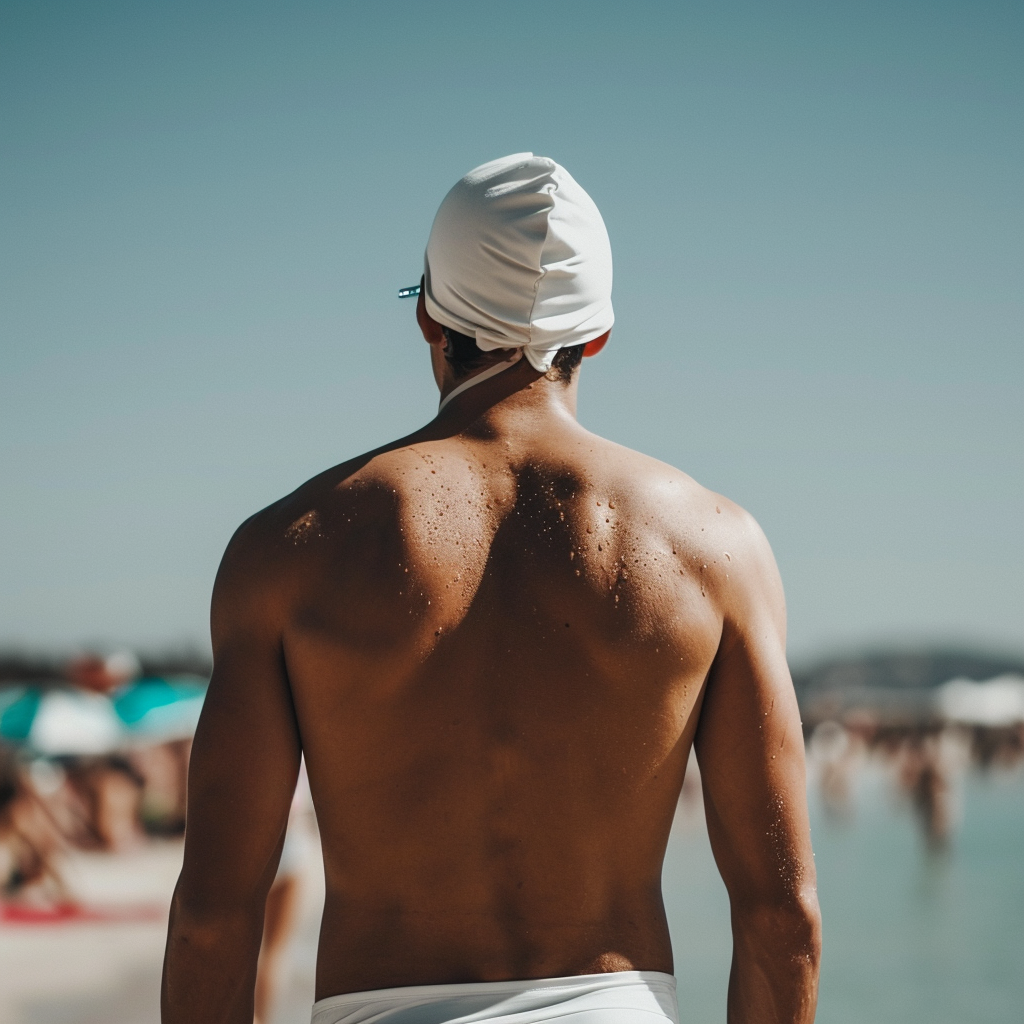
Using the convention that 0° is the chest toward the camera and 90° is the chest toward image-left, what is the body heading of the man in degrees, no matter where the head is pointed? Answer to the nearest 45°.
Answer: approximately 180°

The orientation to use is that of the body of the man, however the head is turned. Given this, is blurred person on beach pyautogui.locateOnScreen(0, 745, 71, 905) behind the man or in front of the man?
in front
